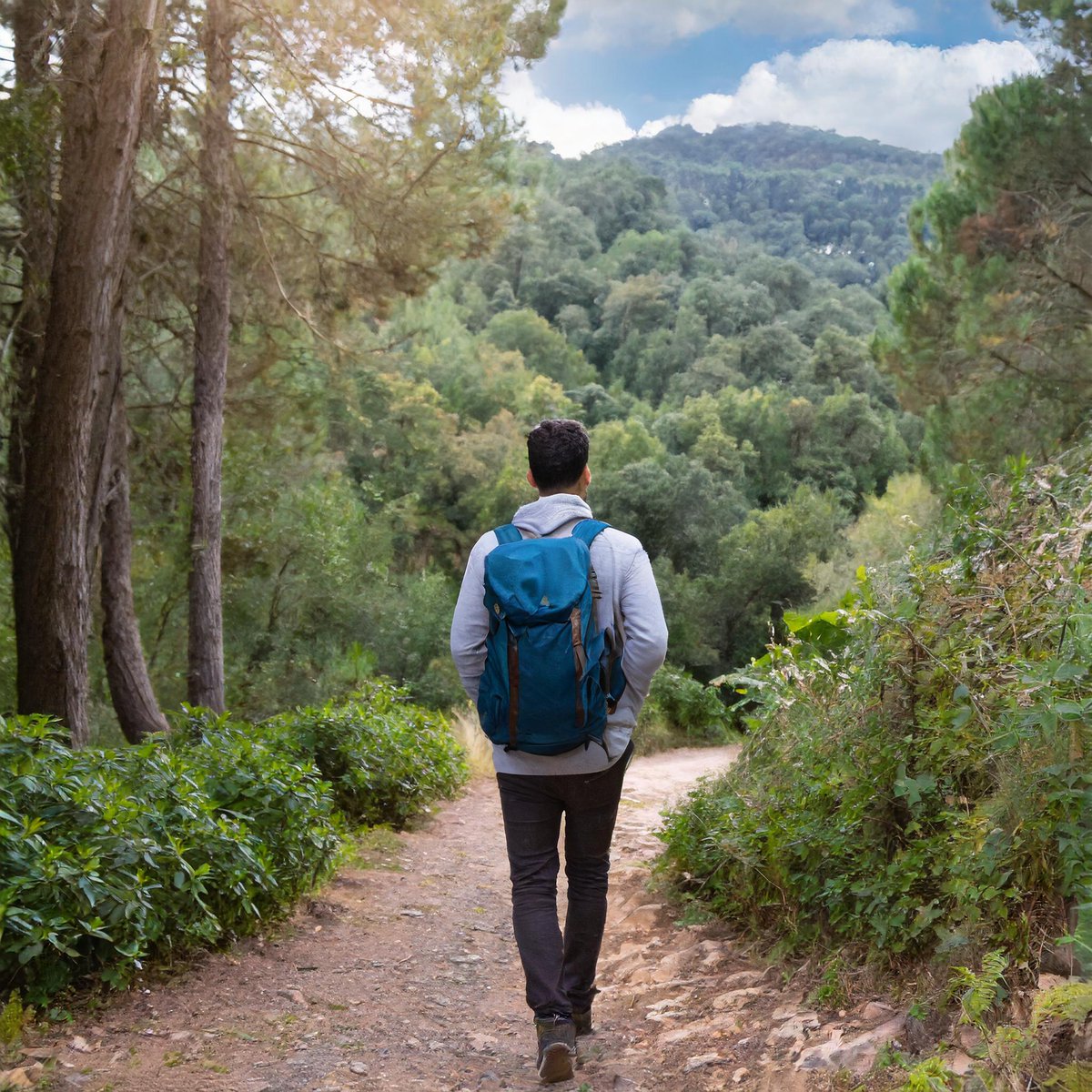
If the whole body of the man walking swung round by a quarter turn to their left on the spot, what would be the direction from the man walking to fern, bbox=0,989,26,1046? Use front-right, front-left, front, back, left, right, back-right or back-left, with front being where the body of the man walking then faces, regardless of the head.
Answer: front

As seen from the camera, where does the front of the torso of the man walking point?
away from the camera

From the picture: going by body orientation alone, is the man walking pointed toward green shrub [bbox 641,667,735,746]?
yes

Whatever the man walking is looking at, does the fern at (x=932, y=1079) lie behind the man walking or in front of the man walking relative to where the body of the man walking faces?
behind

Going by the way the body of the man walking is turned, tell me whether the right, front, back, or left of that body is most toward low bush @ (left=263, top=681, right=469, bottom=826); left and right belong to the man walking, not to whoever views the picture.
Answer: front

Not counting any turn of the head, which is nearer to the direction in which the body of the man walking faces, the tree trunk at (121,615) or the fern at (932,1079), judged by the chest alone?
the tree trunk

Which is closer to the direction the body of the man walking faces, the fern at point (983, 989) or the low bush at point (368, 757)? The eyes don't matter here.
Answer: the low bush

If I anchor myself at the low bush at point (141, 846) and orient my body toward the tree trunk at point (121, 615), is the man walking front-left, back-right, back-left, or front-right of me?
back-right

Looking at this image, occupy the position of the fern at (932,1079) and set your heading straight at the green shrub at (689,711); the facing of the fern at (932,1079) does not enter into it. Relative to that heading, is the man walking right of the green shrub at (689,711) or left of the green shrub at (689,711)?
left

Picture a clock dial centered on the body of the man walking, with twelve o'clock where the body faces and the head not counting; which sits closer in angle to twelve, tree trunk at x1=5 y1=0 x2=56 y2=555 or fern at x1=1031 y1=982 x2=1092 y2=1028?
the tree trunk

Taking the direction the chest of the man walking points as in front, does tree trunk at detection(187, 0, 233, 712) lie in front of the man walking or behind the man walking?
in front

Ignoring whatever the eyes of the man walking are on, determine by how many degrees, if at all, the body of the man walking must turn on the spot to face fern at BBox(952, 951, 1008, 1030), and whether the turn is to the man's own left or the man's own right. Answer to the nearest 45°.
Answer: approximately 135° to the man's own right

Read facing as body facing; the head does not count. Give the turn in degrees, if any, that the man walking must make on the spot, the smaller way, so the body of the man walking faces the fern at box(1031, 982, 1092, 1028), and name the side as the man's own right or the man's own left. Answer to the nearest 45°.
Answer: approximately 135° to the man's own right

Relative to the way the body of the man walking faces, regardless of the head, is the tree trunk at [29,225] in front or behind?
in front

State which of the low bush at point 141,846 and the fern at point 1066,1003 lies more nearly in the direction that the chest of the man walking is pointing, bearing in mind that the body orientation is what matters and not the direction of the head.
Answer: the low bush
